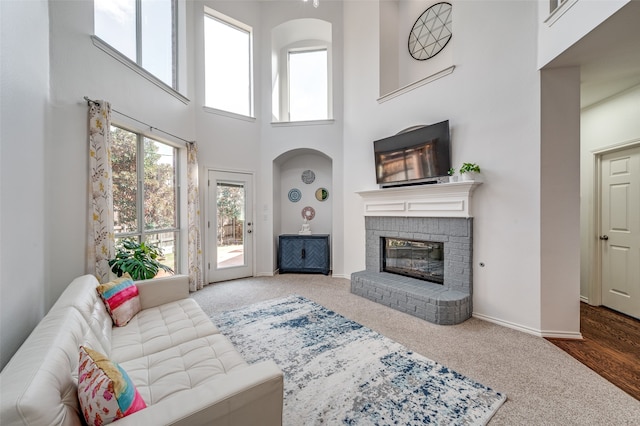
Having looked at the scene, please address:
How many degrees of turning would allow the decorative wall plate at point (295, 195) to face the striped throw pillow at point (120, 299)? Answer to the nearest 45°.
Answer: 0° — it already faces it

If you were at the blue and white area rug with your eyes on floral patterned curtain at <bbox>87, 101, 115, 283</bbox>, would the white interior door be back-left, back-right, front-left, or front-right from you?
back-right

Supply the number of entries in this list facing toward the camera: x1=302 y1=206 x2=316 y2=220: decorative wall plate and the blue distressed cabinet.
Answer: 2

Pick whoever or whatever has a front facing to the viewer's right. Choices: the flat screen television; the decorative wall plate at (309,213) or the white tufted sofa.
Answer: the white tufted sofa

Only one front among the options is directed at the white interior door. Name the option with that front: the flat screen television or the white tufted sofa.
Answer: the white tufted sofa

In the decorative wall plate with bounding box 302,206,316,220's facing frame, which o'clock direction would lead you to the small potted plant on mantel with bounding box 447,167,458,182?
The small potted plant on mantel is roughly at 11 o'clock from the decorative wall plate.

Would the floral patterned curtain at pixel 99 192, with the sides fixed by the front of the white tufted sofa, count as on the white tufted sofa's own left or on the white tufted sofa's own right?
on the white tufted sofa's own left

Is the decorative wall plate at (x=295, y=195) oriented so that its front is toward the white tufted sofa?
yes

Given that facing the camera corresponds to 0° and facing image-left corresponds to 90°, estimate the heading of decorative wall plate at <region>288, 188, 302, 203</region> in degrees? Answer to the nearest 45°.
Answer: approximately 0°
